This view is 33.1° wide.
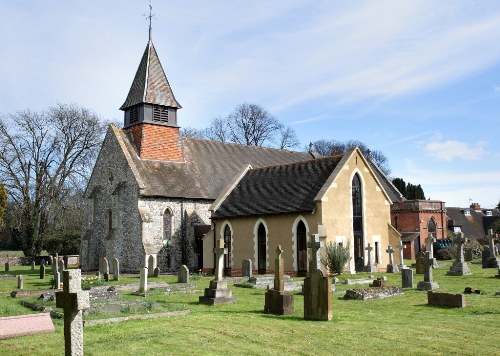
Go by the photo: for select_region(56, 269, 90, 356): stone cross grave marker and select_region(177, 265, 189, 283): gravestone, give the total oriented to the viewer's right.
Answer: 0

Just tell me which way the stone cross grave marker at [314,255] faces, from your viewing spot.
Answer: facing the viewer and to the left of the viewer

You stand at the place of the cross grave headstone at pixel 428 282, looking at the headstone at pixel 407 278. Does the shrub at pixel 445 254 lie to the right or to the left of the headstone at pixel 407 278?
right

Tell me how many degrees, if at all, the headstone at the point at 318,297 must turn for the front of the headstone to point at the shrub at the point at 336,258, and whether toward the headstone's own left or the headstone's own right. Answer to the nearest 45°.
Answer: approximately 135° to the headstone's own right

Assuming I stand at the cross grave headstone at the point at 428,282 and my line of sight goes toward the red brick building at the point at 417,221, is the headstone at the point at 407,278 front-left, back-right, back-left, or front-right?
front-left

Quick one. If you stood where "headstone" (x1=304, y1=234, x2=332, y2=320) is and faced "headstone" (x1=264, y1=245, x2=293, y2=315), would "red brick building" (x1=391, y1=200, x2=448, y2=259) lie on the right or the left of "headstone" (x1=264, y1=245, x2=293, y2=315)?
right

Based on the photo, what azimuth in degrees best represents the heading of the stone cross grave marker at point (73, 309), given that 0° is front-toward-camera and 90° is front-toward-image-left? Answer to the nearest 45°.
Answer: approximately 45°

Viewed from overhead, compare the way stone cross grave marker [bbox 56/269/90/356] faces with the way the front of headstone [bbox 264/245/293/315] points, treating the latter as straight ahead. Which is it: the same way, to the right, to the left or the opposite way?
the same way

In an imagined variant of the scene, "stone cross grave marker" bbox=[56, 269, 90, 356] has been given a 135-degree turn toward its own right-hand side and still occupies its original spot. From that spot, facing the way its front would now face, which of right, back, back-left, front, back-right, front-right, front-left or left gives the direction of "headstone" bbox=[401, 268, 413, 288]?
front-right

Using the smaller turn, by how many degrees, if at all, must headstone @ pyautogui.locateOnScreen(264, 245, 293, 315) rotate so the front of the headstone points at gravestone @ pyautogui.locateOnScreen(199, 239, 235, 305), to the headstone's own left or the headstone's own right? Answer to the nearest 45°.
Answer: approximately 90° to the headstone's own right

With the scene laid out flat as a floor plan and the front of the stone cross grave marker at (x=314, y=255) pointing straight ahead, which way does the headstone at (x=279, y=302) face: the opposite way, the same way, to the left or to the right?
the same way
